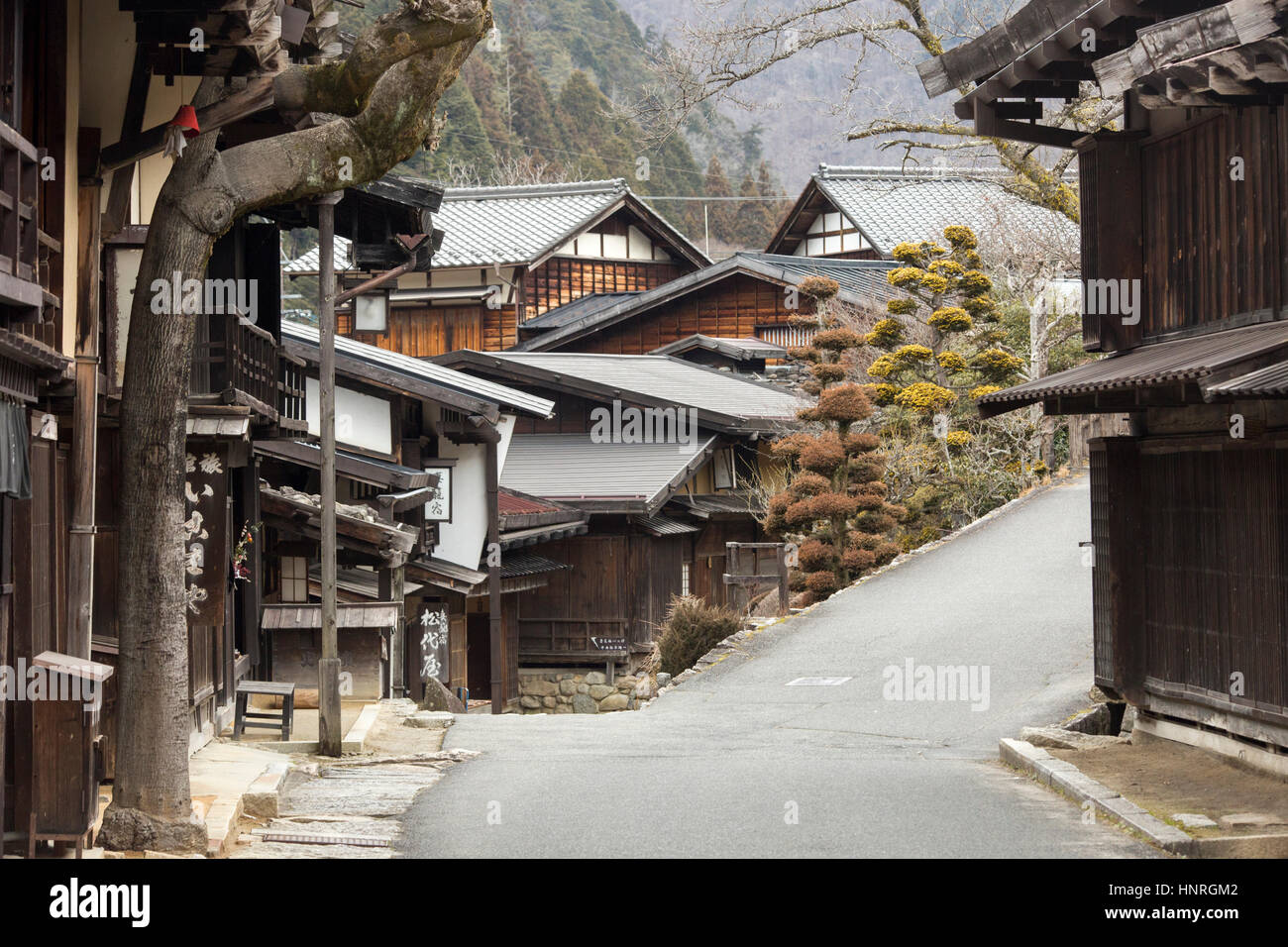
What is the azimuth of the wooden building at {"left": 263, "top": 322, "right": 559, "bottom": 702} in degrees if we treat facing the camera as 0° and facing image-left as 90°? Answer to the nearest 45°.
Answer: approximately 315°

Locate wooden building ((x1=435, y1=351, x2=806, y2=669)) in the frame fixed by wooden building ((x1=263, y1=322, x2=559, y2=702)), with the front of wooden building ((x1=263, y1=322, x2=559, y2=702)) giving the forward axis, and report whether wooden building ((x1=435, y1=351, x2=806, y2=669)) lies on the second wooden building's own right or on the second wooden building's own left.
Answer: on the second wooden building's own left

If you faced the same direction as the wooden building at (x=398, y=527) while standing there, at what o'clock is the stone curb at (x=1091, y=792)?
The stone curb is roughly at 1 o'clock from the wooden building.

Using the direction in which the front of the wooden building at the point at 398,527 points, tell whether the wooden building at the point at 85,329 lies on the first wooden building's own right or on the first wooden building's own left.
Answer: on the first wooden building's own right

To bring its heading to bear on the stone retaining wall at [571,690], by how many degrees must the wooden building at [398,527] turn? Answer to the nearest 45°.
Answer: approximately 90° to its left

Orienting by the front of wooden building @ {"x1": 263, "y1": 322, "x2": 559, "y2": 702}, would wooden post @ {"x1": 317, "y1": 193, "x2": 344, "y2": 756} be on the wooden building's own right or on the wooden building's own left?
on the wooden building's own right

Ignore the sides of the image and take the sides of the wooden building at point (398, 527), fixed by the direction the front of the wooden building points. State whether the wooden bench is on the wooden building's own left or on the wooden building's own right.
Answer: on the wooden building's own right

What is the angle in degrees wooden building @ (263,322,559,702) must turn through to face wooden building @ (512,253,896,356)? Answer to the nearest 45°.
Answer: approximately 90° to its left
